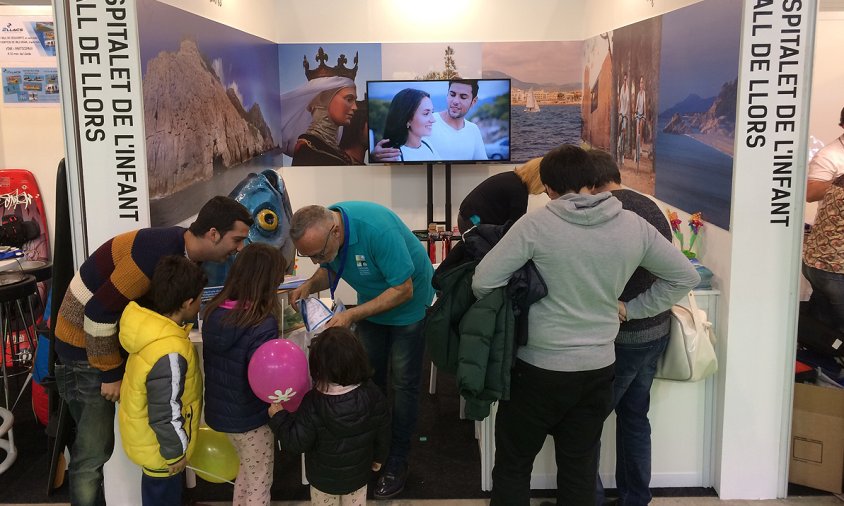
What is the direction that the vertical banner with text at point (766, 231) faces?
toward the camera

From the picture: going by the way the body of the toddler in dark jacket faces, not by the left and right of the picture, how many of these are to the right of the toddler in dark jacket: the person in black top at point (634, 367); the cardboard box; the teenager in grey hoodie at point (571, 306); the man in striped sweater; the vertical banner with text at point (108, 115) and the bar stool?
3

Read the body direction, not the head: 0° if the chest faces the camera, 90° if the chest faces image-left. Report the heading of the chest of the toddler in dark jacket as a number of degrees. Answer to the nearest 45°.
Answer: approximately 180°

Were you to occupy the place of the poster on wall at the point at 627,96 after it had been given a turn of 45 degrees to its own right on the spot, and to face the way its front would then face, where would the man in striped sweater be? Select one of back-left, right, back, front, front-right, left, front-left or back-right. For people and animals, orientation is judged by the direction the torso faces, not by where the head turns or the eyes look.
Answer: front-left

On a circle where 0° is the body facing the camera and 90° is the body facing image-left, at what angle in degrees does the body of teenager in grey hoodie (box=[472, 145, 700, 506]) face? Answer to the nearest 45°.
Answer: approximately 180°

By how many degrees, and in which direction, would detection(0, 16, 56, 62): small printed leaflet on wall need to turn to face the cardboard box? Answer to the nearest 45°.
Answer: approximately 45° to its left

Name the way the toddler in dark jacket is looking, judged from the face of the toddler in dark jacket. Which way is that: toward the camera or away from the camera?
away from the camera

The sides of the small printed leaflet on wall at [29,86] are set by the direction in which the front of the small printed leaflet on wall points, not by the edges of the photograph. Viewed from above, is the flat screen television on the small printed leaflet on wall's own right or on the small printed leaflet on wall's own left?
on the small printed leaflet on wall's own left

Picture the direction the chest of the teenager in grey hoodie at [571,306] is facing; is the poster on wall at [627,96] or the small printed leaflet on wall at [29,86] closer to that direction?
the poster on wall

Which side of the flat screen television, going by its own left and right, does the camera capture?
front

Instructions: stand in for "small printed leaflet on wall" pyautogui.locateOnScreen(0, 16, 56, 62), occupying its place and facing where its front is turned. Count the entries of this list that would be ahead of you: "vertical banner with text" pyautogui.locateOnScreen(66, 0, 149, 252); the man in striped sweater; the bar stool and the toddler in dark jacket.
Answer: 4

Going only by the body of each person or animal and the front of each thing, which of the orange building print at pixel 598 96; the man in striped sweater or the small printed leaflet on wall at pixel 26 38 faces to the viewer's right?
the man in striped sweater

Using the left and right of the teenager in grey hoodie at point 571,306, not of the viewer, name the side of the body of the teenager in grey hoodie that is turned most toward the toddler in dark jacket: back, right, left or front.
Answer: left

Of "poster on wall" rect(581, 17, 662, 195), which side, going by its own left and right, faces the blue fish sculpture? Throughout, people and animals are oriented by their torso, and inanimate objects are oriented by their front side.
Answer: front

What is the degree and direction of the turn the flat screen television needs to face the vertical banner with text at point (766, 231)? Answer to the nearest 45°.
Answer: approximately 45° to its left

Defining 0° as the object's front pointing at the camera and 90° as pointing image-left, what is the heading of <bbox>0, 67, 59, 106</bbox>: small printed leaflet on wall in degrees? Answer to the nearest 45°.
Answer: approximately 0°

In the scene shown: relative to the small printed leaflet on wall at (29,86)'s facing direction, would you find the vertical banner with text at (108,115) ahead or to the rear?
ahead

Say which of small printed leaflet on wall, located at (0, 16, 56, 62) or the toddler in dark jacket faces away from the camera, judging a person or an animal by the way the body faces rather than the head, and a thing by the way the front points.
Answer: the toddler in dark jacket
